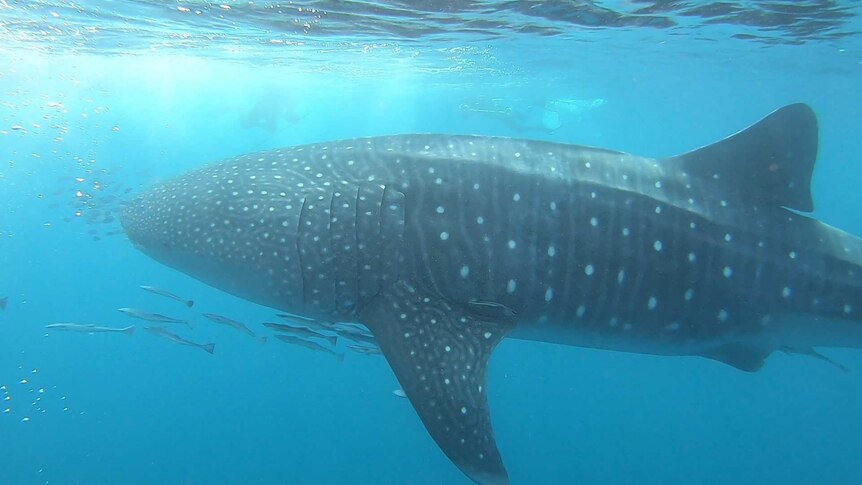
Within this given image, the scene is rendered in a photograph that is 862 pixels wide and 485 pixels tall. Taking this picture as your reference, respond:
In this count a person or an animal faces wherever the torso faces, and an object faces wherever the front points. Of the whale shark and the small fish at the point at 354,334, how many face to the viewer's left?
2

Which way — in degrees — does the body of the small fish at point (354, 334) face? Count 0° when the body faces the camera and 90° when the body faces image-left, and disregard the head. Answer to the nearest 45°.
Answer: approximately 90°

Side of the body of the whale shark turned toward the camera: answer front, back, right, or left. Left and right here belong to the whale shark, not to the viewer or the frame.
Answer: left

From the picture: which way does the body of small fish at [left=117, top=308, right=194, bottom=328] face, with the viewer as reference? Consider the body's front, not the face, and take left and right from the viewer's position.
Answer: facing to the left of the viewer

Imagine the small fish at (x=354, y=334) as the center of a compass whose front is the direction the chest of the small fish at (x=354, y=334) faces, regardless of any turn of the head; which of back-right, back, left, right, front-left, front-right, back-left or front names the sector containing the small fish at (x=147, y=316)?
front-right

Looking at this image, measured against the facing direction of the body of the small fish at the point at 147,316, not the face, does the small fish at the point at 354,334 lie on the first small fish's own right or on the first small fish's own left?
on the first small fish's own left
